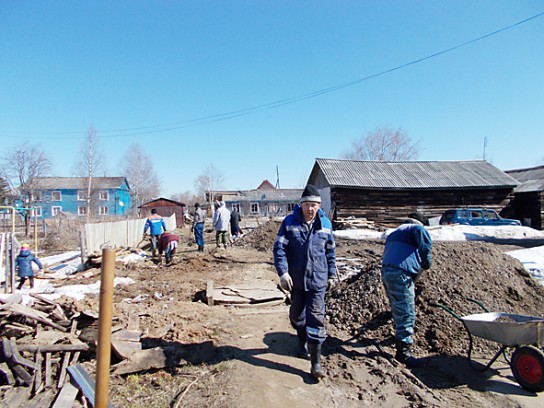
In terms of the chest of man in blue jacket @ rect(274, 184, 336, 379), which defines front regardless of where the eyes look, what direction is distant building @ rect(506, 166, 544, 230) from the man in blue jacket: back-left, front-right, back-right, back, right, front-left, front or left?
back-left

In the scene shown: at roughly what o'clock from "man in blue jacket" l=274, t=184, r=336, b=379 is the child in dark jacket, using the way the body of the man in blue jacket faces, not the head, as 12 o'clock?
The child in dark jacket is roughly at 4 o'clock from the man in blue jacket.

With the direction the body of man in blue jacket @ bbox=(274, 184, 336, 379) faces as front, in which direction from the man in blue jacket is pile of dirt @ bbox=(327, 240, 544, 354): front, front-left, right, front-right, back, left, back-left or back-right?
back-left

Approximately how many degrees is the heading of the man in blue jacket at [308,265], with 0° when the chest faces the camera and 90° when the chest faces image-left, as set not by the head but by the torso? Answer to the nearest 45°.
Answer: approximately 0°

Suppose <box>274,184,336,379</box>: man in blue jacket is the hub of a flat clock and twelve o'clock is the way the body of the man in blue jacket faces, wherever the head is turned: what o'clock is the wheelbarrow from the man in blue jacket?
The wheelbarrow is roughly at 9 o'clock from the man in blue jacket.
